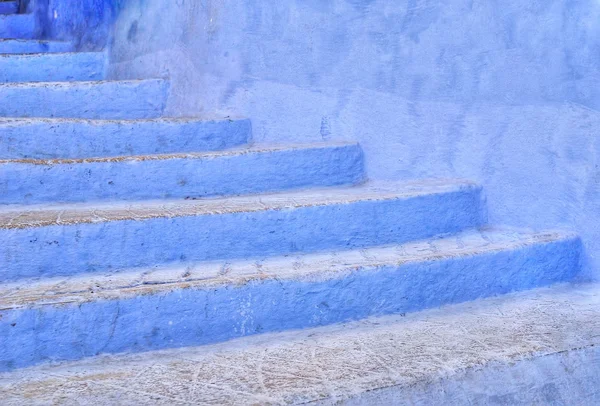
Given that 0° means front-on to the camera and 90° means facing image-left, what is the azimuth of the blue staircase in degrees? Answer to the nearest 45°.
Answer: approximately 315°
